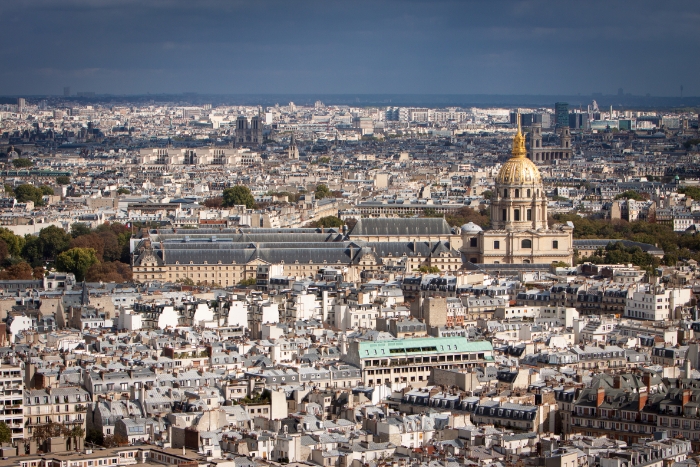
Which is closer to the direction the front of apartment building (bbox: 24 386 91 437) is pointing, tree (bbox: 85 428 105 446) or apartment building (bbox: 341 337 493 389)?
the tree

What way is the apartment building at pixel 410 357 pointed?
toward the camera

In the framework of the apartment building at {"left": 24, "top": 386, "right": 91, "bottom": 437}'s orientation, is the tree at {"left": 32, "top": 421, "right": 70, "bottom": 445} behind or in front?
in front

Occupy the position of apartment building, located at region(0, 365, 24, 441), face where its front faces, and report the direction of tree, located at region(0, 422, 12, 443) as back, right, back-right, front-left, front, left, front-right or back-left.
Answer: front

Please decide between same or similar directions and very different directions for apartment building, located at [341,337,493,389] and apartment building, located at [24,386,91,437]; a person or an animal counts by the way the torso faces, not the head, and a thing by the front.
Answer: same or similar directions

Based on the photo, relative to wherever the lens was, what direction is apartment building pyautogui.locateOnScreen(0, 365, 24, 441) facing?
facing the viewer

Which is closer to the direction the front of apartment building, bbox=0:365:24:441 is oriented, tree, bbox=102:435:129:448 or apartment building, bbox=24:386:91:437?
the tree

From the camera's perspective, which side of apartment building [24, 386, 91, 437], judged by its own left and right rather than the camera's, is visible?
front
